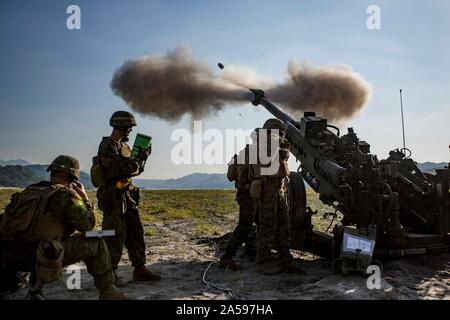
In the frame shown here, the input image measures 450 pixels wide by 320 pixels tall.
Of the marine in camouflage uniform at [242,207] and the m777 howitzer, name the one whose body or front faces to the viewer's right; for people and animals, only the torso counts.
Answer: the marine in camouflage uniform

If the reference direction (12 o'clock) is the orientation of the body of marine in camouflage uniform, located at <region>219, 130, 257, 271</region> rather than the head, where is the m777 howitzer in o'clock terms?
The m777 howitzer is roughly at 12 o'clock from the marine in camouflage uniform.

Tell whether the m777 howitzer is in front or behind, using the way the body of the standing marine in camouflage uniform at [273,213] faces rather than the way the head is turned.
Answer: in front

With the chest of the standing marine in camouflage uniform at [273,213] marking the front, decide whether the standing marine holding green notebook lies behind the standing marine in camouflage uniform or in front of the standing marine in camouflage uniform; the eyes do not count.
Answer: behind

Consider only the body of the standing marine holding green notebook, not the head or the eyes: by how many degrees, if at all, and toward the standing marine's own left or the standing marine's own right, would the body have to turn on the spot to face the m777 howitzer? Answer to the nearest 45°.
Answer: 0° — they already face it

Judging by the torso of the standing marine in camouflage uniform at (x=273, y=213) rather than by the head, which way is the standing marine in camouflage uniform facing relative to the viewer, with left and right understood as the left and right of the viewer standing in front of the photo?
facing to the right of the viewer

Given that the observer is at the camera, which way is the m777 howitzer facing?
facing away from the viewer and to the left of the viewer

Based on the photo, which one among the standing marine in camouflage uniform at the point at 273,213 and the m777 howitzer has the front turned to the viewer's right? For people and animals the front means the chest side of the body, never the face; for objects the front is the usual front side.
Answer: the standing marine in camouflage uniform

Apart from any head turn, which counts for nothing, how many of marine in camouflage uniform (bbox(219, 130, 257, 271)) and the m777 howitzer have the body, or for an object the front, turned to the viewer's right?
1

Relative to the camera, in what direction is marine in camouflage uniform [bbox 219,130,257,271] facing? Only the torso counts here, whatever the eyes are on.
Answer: to the viewer's right

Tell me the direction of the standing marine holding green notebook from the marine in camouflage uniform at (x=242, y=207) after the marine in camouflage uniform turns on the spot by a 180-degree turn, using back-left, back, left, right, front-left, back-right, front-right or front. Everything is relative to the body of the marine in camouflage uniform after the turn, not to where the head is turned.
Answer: front-left

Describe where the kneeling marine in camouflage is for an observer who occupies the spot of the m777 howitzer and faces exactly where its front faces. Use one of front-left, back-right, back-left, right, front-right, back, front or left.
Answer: left

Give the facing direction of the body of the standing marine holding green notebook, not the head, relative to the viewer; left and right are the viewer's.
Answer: facing to the right of the viewer
